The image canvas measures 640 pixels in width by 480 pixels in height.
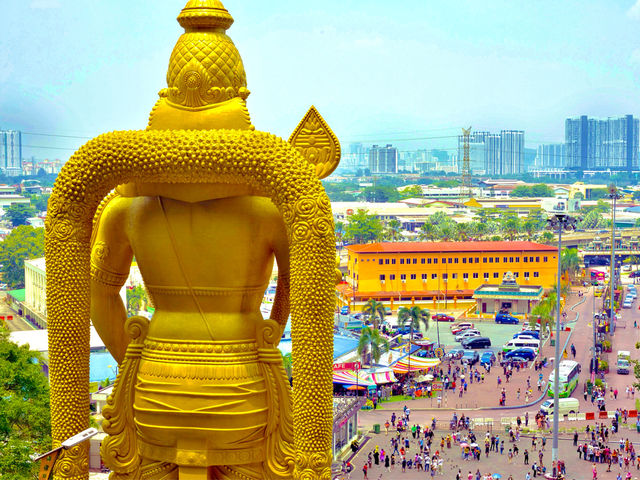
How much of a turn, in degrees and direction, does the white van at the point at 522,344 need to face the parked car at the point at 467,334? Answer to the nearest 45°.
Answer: approximately 45° to its right

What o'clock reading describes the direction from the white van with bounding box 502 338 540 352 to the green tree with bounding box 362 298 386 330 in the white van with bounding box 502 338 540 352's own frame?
The green tree is roughly at 1 o'clock from the white van.

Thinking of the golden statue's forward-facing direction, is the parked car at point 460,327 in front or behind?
in front

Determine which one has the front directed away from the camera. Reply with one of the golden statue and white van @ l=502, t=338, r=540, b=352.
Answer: the golden statue

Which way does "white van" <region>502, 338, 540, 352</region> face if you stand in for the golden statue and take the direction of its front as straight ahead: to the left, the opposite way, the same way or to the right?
to the left

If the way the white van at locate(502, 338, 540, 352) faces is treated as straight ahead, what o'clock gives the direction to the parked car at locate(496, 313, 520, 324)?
The parked car is roughly at 3 o'clock from the white van.

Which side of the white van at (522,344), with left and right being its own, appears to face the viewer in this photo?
left

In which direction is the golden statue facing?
away from the camera

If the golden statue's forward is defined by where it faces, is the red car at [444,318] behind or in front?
in front

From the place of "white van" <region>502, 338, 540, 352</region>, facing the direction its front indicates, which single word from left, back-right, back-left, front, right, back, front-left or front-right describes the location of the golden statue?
left

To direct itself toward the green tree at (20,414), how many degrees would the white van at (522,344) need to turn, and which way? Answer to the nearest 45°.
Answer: approximately 90° to its left

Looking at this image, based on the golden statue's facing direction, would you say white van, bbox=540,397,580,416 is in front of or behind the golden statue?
in front

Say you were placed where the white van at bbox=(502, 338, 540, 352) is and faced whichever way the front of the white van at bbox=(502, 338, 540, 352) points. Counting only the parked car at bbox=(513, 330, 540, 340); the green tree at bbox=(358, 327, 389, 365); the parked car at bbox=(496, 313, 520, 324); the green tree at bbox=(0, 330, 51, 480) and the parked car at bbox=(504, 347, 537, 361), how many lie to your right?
2

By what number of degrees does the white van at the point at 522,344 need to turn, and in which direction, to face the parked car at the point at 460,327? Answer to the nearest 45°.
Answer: approximately 45° to its right

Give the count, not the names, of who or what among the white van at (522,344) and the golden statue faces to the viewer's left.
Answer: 1
